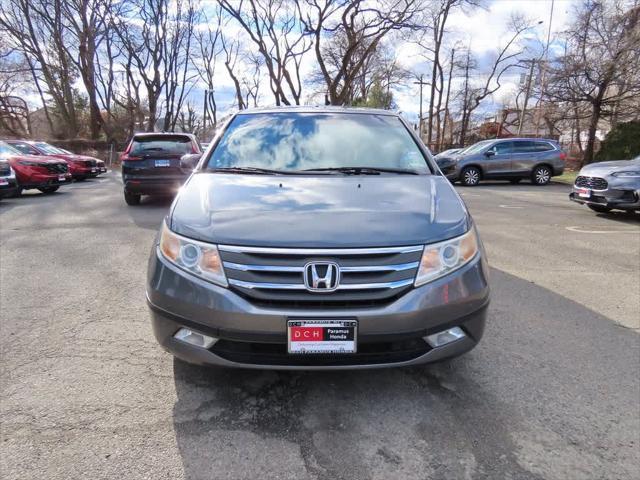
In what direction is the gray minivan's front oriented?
toward the camera

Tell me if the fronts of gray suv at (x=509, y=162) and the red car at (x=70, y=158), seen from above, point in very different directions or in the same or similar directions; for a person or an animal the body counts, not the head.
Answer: very different directions

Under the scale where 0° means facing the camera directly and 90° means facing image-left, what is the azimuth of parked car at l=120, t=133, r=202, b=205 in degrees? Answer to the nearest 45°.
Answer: approximately 180°

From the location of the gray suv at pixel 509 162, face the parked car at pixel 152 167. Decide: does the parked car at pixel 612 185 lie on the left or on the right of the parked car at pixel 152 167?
left

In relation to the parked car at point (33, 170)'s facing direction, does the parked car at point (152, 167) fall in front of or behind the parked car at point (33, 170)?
in front

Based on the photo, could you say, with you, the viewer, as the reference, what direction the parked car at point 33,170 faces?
facing the viewer and to the right of the viewer

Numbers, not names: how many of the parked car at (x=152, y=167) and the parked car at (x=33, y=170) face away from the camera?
1

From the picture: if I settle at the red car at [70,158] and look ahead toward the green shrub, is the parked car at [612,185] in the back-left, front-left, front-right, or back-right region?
front-right

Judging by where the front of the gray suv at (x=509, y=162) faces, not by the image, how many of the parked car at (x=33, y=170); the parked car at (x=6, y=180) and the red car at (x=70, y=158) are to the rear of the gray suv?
0

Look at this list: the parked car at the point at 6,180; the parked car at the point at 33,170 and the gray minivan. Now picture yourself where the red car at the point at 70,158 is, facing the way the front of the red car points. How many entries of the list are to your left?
0

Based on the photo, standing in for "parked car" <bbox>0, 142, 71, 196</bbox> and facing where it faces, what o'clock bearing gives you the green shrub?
The green shrub is roughly at 11 o'clock from the parked car.

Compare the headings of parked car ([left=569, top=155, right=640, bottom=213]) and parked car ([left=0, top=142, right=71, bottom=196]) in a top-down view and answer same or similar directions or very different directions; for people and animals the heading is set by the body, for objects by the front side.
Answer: very different directions

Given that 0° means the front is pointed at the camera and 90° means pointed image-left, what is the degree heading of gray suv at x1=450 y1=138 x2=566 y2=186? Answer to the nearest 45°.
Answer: approximately 90°

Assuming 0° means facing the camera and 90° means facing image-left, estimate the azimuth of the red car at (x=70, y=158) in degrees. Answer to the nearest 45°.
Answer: approximately 315°
